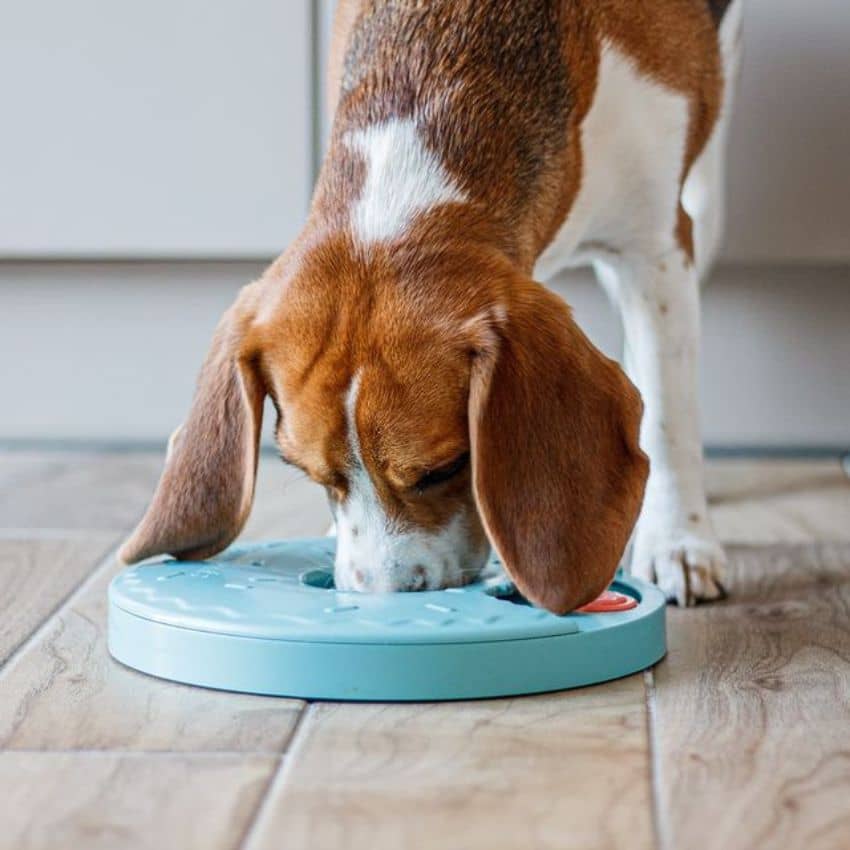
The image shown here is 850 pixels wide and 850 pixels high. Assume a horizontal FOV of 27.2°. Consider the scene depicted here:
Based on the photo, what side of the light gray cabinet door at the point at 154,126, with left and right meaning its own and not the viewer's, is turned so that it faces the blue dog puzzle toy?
front

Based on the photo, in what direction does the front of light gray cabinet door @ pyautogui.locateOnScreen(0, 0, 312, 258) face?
toward the camera

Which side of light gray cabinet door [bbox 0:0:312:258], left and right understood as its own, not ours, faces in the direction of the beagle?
front
